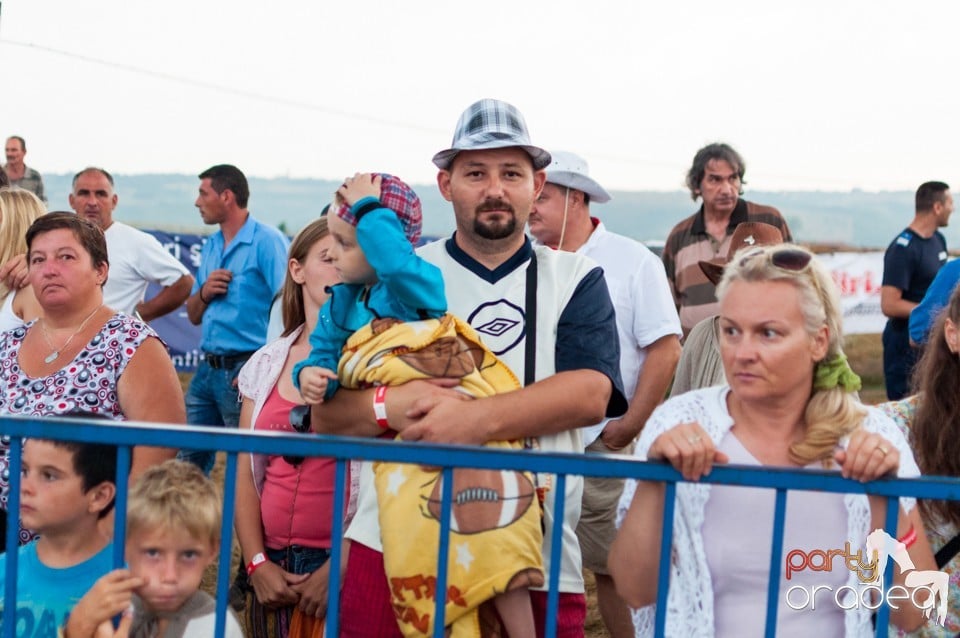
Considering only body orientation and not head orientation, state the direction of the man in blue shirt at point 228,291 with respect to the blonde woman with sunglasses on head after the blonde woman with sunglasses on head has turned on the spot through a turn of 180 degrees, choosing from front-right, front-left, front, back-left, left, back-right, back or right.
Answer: front-left

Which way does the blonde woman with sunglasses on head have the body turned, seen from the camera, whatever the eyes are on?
toward the camera

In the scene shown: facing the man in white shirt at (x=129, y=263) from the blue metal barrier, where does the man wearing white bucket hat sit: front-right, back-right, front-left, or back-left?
front-right

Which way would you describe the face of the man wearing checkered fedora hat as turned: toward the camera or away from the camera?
toward the camera

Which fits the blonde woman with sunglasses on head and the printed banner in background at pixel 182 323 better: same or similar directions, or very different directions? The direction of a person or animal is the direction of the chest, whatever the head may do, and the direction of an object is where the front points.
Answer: same or similar directions

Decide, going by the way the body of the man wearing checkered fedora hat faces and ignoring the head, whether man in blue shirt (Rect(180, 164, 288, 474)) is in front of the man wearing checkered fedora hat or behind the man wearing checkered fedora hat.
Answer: behind

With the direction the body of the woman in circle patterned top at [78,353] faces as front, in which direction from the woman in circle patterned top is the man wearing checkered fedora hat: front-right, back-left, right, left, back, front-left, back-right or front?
left

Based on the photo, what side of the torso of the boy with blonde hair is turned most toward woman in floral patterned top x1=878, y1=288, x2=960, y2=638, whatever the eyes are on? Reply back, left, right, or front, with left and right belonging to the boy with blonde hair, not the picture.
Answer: left

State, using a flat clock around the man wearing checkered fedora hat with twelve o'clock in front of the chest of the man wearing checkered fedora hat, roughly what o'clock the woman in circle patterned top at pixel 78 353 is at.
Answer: The woman in circle patterned top is roughly at 4 o'clock from the man wearing checkered fedora hat.

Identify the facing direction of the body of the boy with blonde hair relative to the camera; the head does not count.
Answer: toward the camera

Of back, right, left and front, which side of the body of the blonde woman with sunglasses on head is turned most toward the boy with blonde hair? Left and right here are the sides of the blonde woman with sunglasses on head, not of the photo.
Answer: right

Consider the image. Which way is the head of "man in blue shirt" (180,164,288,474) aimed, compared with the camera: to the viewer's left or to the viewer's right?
to the viewer's left

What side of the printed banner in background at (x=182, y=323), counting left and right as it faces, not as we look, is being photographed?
front

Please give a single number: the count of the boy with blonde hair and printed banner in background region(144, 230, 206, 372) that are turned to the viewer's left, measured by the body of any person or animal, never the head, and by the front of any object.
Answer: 0
